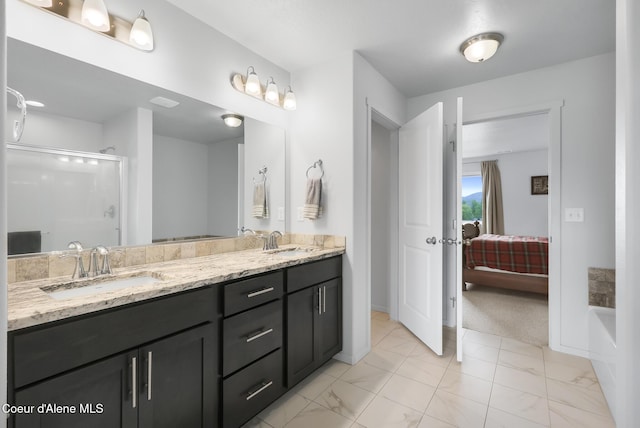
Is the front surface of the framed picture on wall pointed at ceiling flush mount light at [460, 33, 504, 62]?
yes

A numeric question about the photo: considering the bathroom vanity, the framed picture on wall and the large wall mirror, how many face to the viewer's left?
0

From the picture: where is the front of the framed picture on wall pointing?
toward the camera

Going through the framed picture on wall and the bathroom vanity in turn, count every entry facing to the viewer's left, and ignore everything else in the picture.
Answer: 0

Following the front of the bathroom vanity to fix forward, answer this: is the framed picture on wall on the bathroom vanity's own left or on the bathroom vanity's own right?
on the bathroom vanity's own left

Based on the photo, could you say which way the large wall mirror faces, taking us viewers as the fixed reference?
facing the viewer and to the right of the viewer

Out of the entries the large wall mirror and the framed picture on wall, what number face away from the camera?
0

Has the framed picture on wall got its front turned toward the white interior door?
yes

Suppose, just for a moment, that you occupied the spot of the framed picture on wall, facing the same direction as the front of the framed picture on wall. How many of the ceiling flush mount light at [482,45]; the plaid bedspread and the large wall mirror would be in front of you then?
3

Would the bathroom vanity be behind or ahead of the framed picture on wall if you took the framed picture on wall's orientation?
ahead

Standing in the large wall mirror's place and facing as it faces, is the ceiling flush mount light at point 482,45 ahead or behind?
ahead

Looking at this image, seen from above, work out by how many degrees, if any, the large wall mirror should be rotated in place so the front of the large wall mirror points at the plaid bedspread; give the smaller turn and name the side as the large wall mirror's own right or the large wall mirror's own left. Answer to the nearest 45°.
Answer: approximately 45° to the large wall mirror's own left

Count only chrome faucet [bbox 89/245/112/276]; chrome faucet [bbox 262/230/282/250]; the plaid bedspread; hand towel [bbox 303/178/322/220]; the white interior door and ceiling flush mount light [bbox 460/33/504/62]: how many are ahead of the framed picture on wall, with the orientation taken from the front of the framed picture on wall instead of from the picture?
6

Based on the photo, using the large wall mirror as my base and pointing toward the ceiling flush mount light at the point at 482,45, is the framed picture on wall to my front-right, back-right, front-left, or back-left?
front-left

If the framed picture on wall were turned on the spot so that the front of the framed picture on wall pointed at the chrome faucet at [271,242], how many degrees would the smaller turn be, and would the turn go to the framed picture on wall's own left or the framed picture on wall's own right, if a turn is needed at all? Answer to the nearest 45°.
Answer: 0° — it already faces it

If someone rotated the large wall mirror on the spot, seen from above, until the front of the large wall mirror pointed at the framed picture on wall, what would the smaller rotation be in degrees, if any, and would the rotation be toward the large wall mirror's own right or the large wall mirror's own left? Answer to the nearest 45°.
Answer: approximately 45° to the large wall mirror's own left
